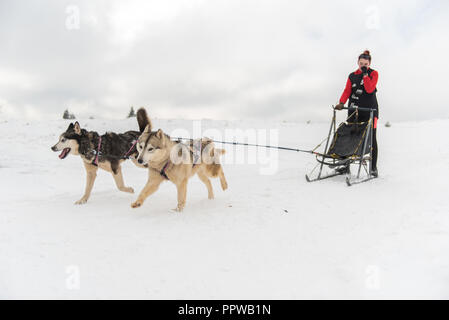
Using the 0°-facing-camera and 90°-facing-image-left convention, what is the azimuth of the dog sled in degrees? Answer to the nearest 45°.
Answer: approximately 45°

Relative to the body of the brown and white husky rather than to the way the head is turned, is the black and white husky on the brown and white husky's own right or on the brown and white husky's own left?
on the brown and white husky's own right

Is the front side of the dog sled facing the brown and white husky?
yes

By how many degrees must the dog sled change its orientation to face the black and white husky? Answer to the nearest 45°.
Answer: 0° — it already faces it

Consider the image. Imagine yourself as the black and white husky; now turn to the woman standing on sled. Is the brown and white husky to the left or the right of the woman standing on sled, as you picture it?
right
